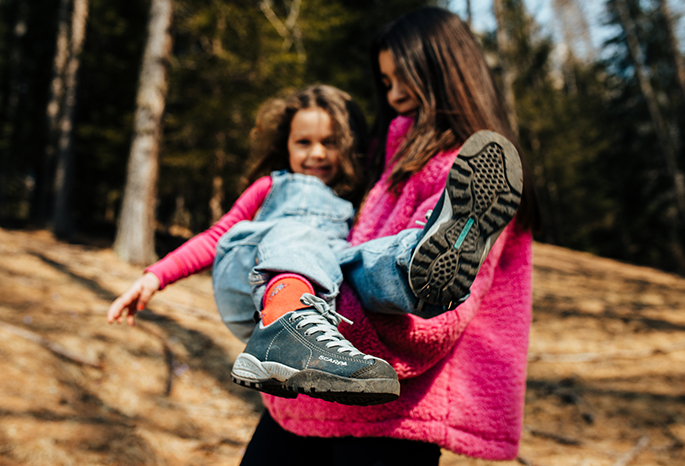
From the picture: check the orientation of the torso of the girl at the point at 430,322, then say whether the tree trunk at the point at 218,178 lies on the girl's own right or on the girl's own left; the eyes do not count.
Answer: on the girl's own right

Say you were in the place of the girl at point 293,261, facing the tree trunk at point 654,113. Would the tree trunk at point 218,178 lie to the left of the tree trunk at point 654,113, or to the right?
left

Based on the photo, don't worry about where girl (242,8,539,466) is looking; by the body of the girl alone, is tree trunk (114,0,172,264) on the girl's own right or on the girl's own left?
on the girl's own right

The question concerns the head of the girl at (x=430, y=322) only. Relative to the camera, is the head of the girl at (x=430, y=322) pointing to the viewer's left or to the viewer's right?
to the viewer's left

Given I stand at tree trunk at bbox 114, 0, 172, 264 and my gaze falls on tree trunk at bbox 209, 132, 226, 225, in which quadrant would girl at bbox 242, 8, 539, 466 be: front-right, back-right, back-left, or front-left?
back-right
